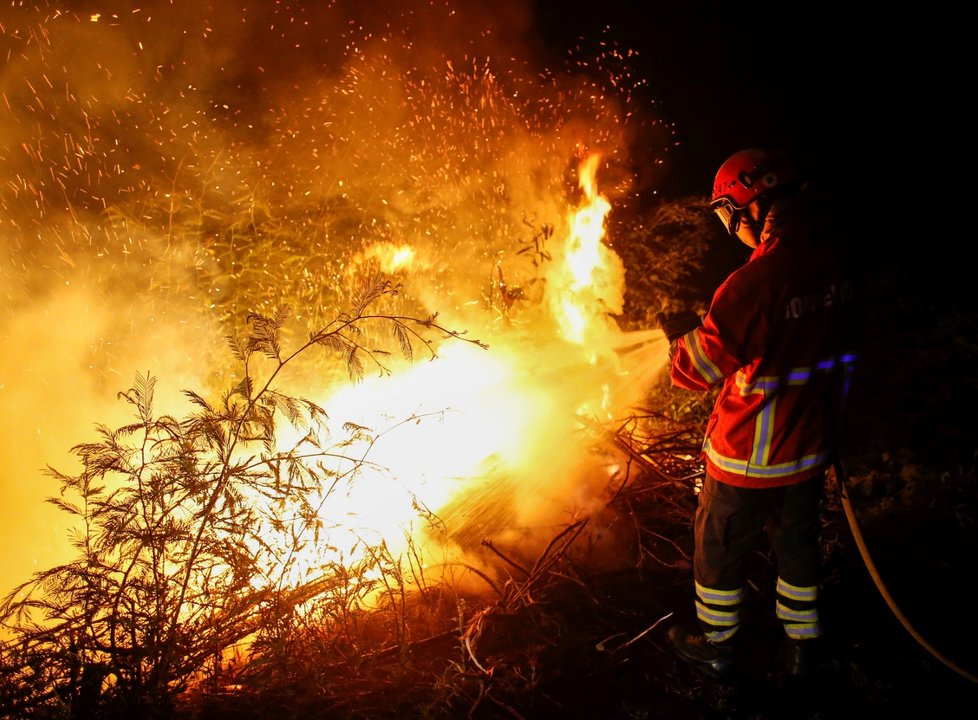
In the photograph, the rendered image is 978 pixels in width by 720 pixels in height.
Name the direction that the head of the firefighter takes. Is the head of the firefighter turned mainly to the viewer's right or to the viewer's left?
to the viewer's left

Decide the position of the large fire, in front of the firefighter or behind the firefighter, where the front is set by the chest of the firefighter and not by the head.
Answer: in front

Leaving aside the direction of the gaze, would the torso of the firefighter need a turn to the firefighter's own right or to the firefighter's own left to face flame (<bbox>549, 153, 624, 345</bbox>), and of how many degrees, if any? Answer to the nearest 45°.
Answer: approximately 45° to the firefighter's own right

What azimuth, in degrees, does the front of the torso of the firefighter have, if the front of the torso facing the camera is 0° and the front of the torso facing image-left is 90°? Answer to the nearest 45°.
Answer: approximately 135°
